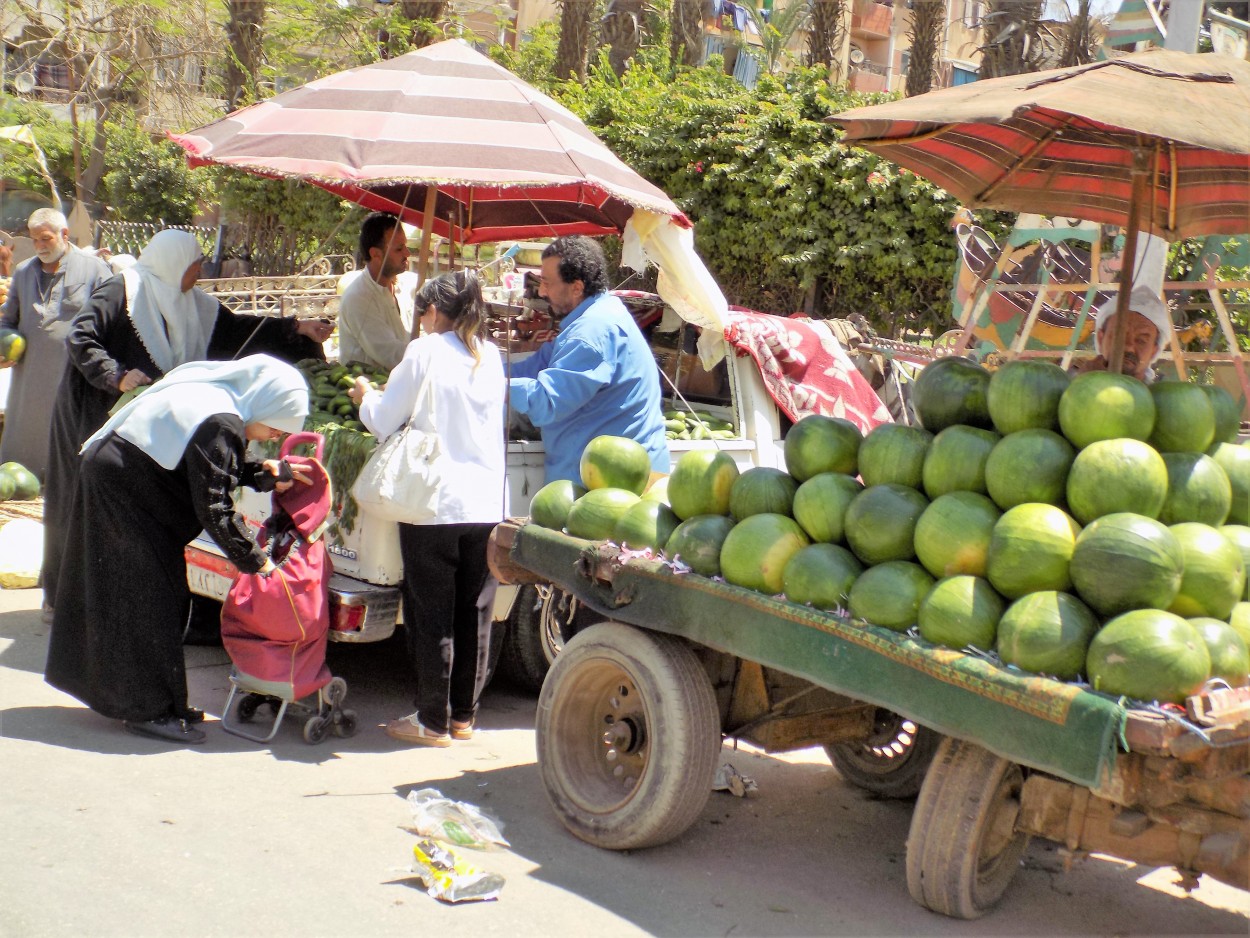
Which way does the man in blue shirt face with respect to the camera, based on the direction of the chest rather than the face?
to the viewer's left

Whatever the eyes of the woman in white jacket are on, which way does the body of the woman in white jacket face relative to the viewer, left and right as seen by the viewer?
facing away from the viewer and to the left of the viewer

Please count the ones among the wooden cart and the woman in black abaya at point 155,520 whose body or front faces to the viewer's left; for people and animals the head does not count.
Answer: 0

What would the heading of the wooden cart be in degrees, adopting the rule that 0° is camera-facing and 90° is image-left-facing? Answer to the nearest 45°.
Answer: approximately 315°

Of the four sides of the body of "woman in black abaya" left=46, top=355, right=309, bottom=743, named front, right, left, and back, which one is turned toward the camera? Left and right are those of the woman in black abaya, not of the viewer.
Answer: right

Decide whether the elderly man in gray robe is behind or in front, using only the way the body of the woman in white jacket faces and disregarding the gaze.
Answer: in front

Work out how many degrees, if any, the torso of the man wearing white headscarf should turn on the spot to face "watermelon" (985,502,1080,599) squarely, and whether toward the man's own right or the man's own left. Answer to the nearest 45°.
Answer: approximately 45° to the man's own left

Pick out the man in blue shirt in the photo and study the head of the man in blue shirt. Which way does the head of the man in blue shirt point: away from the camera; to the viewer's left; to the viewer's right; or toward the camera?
to the viewer's left

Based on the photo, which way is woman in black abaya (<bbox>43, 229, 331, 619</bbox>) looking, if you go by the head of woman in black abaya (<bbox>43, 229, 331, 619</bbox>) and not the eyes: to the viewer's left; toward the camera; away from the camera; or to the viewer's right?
to the viewer's right

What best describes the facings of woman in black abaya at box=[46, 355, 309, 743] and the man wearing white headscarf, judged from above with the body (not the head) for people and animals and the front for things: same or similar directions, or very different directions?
very different directions

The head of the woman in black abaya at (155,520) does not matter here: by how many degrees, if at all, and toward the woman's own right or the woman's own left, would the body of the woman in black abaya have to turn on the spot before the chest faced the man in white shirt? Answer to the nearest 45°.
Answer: approximately 45° to the woman's own left

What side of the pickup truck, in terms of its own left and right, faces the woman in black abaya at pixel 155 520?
back

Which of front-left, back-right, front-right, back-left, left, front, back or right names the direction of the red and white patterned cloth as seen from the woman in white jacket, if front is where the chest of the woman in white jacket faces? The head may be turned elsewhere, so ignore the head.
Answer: right
